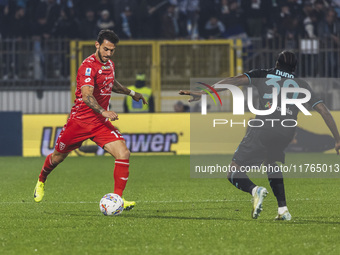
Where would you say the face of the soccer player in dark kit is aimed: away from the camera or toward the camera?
away from the camera

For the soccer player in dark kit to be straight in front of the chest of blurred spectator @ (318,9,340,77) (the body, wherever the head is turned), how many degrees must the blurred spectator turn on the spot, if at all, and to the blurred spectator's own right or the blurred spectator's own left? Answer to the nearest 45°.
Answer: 0° — they already face them

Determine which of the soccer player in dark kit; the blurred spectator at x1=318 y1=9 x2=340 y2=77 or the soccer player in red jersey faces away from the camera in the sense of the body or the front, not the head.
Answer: the soccer player in dark kit

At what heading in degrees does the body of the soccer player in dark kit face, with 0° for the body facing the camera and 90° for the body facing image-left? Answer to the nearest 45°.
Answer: approximately 180°

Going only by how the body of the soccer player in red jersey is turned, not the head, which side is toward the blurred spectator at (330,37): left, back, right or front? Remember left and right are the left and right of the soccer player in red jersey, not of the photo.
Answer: left

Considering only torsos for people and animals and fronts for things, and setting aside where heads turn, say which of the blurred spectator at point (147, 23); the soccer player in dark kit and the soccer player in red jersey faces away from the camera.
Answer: the soccer player in dark kit

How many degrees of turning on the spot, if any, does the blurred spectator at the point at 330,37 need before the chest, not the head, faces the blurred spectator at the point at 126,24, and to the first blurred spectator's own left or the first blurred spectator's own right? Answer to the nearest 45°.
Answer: approximately 90° to the first blurred spectator's own right

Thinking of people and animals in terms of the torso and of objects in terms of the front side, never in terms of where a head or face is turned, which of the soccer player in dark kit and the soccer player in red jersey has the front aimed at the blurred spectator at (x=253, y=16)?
the soccer player in dark kit

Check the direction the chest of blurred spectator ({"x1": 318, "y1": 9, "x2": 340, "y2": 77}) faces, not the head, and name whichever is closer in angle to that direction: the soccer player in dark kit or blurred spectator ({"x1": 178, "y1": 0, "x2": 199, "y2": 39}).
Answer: the soccer player in dark kit

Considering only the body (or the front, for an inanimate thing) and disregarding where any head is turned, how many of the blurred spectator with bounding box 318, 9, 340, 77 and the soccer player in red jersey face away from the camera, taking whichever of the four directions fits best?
0

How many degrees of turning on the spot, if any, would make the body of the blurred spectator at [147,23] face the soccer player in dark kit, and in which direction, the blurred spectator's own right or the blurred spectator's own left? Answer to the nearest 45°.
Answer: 0° — they already face them

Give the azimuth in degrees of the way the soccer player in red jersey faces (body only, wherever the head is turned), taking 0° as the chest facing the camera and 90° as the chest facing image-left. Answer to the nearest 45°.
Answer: approximately 315°

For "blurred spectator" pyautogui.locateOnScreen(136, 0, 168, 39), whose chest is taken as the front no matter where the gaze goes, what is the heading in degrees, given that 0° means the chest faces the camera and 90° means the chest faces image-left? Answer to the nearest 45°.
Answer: approximately 0°
